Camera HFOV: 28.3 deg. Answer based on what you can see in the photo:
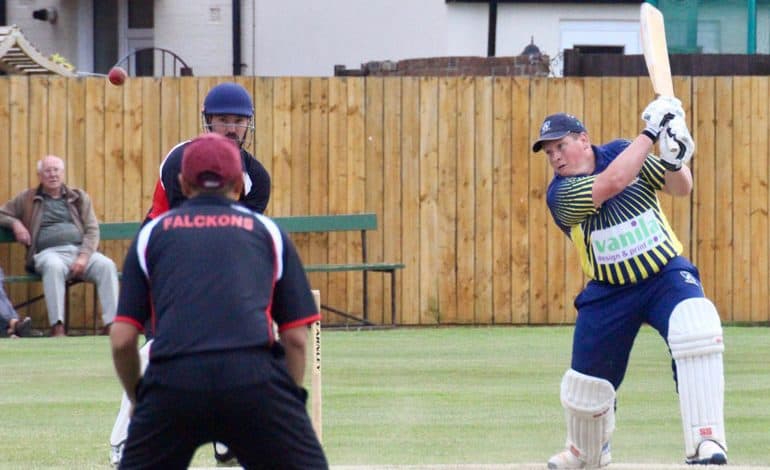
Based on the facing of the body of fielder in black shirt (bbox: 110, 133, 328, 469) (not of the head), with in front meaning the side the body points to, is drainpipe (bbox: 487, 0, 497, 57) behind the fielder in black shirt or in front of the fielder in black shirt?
in front

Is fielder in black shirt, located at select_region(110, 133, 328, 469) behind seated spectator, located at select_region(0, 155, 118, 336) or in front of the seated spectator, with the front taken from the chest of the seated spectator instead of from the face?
in front

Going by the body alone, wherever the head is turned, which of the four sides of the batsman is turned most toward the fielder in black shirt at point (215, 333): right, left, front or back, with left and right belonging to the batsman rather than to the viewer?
front

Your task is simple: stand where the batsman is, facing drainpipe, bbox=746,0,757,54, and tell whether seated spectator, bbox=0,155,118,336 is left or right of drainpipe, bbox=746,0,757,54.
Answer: left

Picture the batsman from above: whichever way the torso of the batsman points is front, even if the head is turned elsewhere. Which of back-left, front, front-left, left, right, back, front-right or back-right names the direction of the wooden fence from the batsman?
back

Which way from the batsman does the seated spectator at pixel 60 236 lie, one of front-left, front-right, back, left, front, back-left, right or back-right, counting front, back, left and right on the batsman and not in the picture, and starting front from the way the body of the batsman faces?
back-right

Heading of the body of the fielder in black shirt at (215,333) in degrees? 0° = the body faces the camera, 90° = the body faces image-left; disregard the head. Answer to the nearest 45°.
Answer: approximately 180°

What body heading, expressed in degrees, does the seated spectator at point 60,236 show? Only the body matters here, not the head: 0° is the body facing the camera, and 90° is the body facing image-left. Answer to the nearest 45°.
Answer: approximately 0°

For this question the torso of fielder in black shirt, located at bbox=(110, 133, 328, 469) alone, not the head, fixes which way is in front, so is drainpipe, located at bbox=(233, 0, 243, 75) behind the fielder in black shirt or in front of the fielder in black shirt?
in front

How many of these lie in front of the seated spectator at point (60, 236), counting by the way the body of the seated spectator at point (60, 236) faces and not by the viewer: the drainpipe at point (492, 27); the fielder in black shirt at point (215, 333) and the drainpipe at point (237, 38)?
1

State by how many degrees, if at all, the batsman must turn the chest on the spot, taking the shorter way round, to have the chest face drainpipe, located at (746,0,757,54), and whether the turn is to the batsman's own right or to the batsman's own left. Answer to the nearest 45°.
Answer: approximately 180°

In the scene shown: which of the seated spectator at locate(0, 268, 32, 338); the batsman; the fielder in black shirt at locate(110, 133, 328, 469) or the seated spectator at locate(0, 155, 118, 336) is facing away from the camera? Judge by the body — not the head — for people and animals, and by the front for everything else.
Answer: the fielder in black shirt
